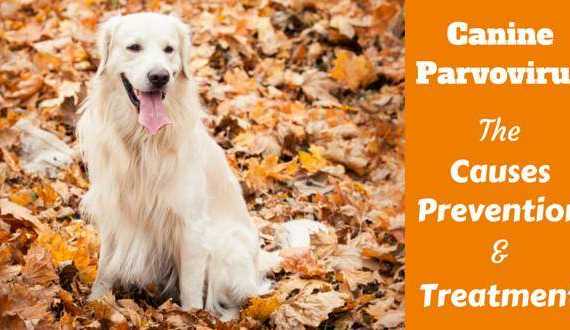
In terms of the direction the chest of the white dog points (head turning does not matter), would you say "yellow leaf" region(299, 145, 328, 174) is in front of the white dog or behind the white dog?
behind

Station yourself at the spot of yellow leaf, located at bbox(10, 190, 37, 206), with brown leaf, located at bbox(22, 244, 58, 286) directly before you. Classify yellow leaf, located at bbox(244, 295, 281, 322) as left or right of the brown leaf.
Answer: left

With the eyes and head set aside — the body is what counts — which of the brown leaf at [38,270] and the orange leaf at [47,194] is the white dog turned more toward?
the brown leaf

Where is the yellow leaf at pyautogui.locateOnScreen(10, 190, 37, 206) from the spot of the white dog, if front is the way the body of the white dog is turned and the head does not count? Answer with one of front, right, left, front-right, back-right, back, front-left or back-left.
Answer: right

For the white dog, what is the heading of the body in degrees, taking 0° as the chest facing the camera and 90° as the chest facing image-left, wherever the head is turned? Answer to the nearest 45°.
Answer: approximately 45°

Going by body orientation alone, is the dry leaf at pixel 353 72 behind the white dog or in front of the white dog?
behind

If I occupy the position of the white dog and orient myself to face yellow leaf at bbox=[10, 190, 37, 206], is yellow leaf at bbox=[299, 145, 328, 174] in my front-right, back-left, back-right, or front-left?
front-right

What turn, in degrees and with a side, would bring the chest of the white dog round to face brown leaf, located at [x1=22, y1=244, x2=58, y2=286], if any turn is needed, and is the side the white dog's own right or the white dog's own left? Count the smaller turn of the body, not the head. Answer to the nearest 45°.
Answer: approximately 45° to the white dog's own right

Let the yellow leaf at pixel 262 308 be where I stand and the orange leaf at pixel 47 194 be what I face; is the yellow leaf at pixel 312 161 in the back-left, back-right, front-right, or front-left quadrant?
front-right

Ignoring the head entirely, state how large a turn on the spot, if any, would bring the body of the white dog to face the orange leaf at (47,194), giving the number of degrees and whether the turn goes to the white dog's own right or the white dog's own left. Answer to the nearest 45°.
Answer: approximately 90° to the white dog's own right
